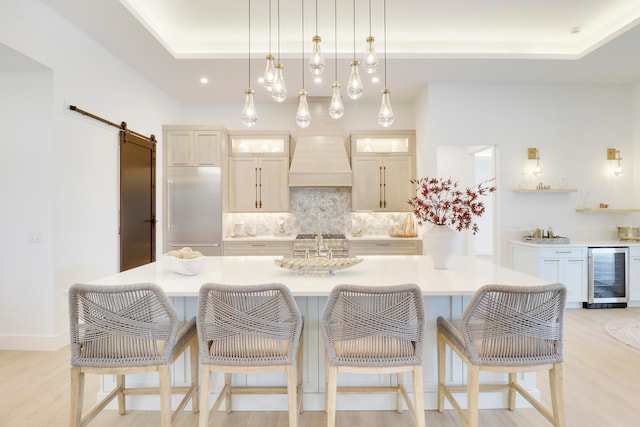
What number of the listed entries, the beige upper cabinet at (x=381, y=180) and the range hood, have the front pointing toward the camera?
2

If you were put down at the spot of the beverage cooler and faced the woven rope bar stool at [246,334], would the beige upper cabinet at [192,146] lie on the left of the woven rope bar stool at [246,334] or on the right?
right

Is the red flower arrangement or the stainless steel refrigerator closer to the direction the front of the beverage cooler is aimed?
the red flower arrangement

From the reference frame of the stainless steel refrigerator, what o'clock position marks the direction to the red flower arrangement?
The red flower arrangement is roughly at 11 o'clock from the stainless steel refrigerator.

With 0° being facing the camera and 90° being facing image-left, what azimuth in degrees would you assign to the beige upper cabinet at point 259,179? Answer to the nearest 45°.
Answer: approximately 0°

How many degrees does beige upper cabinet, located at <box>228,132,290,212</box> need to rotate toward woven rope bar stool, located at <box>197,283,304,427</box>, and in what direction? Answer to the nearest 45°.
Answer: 0° — it already faces it

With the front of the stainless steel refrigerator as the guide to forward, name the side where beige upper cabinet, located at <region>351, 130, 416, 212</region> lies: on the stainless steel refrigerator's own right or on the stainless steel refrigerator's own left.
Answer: on the stainless steel refrigerator's own left
